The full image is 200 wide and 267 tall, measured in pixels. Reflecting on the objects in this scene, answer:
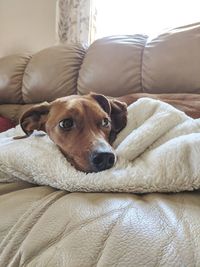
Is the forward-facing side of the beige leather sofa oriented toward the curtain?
no

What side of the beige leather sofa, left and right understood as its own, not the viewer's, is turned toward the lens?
front

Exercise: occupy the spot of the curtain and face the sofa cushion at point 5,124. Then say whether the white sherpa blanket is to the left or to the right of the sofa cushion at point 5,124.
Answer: left
